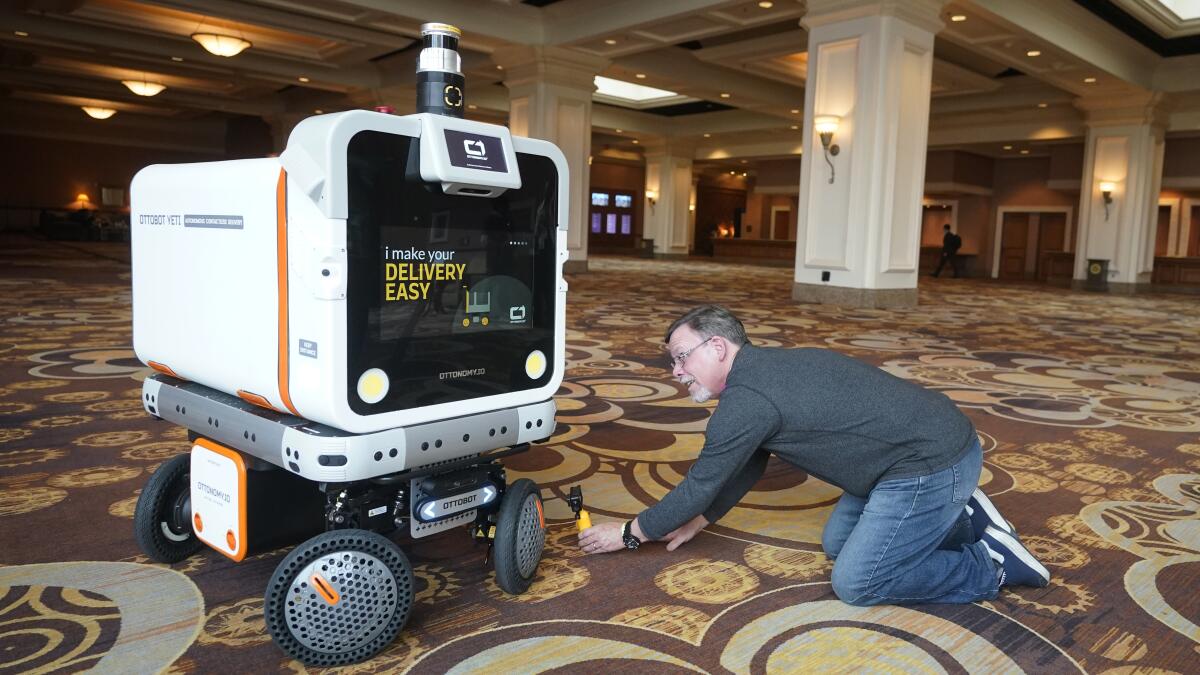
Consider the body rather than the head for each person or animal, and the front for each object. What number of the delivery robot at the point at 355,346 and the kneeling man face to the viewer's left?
1

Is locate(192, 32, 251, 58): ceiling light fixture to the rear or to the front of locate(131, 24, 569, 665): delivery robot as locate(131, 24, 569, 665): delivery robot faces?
to the rear

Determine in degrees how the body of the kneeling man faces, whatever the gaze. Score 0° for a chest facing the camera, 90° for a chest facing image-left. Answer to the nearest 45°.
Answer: approximately 90°

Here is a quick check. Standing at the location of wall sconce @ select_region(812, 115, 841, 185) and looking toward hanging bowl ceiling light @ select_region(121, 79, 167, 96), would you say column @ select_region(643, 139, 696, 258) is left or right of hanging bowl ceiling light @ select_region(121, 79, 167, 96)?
right

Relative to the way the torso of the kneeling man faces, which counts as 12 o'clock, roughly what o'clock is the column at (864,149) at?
The column is roughly at 3 o'clock from the kneeling man.

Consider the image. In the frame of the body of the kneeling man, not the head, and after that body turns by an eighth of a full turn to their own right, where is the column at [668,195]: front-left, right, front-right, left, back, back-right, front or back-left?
front-right

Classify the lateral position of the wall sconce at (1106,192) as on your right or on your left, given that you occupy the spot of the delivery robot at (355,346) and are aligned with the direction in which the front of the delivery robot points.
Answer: on your left

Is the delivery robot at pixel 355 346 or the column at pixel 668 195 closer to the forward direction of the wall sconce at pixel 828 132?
the delivery robot

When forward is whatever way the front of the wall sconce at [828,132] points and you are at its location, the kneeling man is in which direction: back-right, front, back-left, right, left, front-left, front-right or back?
front-left
